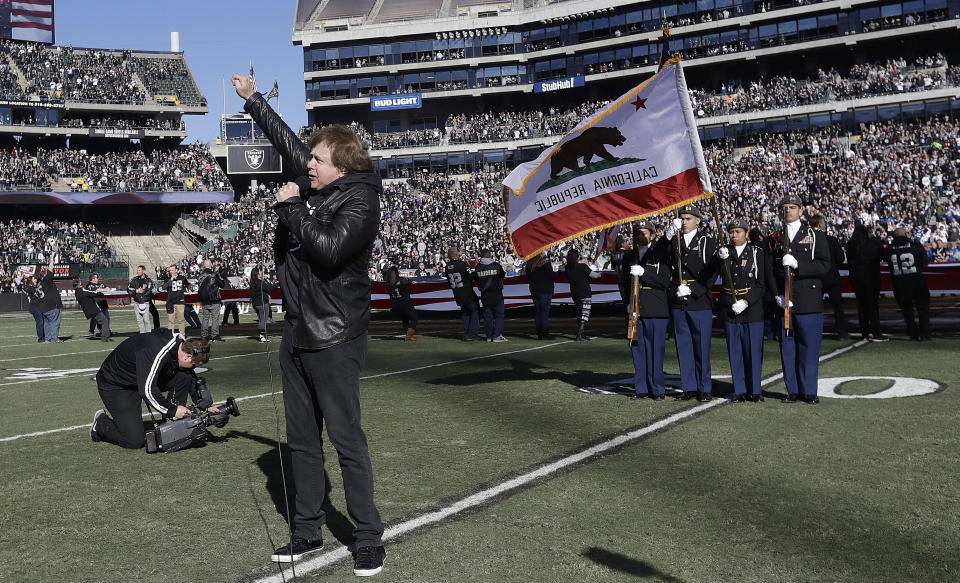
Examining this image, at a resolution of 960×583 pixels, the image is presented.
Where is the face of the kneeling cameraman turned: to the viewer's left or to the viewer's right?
to the viewer's right

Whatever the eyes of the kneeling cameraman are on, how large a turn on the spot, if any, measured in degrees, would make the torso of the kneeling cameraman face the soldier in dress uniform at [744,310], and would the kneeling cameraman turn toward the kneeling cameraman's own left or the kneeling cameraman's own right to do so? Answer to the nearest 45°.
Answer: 0° — they already face them

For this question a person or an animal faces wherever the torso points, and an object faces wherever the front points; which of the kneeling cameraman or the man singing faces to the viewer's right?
the kneeling cameraman

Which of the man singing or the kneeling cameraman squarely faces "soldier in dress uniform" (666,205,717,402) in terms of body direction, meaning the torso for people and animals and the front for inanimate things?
the kneeling cameraman

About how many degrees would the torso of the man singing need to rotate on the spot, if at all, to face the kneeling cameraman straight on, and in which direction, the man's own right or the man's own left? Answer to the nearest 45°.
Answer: approximately 90° to the man's own right

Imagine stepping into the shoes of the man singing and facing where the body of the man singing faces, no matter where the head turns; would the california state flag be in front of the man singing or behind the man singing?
behind

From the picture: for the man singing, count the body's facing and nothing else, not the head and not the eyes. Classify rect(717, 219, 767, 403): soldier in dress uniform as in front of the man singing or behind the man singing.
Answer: behind

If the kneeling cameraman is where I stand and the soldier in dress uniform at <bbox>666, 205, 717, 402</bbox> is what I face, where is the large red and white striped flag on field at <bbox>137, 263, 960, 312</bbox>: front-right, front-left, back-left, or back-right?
front-left

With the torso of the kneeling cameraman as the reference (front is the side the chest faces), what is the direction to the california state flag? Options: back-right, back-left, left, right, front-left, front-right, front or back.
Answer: front

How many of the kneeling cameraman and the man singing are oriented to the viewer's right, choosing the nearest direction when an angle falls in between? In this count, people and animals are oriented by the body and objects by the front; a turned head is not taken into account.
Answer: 1

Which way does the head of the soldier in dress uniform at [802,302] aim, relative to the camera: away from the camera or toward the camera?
toward the camera

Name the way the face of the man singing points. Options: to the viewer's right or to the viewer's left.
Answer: to the viewer's left

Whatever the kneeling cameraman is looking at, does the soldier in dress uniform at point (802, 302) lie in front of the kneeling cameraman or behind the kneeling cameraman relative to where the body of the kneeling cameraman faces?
in front

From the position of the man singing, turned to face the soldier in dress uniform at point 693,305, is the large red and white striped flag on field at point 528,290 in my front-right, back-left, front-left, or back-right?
front-left

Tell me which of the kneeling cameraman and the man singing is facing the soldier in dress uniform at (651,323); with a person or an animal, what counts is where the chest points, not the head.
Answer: the kneeling cameraman

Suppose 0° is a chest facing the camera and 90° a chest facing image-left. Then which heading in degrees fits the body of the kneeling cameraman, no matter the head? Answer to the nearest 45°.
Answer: approximately 270°
